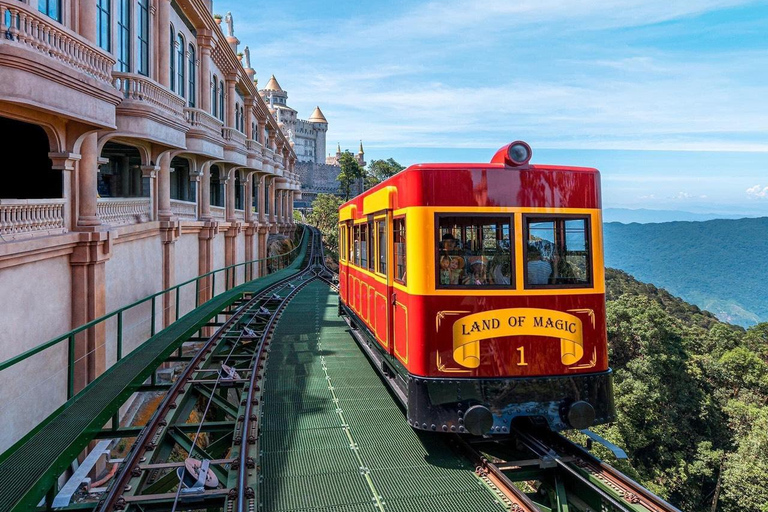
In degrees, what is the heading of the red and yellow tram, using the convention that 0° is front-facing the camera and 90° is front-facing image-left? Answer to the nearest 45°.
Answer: approximately 315°

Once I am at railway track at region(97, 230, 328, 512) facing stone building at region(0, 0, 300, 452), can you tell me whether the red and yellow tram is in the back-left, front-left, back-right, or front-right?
back-right
